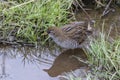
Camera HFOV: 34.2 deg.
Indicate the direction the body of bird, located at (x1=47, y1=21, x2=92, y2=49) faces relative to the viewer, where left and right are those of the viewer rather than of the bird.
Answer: facing to the left of the viewer

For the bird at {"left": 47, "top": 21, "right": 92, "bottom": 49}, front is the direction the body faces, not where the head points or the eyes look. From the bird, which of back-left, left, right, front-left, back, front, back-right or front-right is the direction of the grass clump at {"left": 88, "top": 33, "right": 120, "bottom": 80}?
back-left
